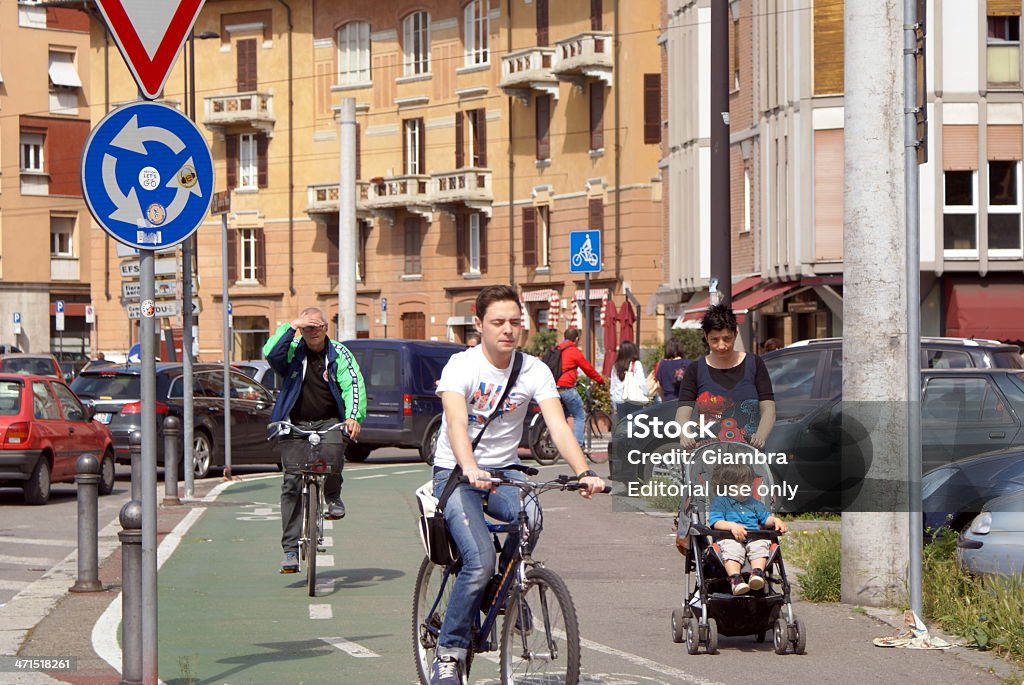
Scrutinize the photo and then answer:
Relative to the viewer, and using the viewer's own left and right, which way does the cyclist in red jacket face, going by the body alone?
facing away from the viewer and to the right of the viewer

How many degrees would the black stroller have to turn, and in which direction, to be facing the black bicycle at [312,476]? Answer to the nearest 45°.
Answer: approximately 135° to its right

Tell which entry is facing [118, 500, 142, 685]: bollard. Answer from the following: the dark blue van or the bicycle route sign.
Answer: the bicycle route sign

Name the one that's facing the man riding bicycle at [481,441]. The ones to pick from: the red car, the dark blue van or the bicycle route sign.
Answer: the bicycle route sign

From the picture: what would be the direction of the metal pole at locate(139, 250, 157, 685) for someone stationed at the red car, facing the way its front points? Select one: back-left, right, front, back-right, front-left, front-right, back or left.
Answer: back-right

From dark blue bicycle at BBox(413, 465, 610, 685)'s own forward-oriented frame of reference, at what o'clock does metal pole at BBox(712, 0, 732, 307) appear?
The metal pole is roughly at 8 o'clock from the dark blue bicycle.

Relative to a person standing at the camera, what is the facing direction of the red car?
facing away from the viewer and to the right of the viewer

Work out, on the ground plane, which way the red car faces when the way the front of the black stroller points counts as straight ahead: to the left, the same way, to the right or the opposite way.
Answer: the opposite way

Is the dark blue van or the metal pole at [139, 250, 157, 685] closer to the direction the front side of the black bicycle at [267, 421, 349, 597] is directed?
the metal pole

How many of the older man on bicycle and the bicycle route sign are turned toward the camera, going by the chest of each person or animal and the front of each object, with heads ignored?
2
